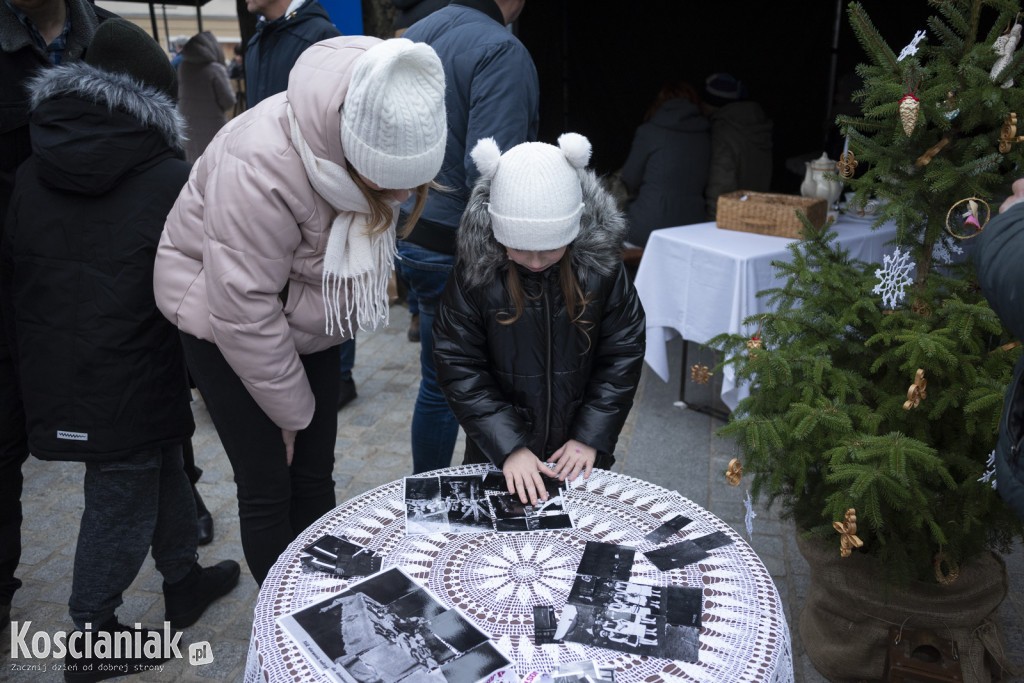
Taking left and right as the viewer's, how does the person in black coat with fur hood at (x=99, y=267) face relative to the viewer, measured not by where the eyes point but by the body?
facing away from the viewer and to the right of the viewer

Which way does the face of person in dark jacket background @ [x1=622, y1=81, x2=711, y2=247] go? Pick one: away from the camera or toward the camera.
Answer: away from the camera

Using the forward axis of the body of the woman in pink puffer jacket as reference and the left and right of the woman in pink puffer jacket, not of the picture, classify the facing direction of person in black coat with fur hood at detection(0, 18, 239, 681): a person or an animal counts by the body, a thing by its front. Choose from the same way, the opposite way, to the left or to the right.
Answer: to the left

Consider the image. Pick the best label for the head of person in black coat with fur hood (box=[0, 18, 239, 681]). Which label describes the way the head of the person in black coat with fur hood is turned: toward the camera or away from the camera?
away from the camera

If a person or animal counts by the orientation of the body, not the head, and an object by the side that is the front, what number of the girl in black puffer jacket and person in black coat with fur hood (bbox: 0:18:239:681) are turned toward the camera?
1

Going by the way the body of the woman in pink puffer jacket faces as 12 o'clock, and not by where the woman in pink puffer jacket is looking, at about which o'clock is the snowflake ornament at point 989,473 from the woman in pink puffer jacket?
The snowflake ornament is roughly at 11 o'clock from the woman in pink puffer jacket.

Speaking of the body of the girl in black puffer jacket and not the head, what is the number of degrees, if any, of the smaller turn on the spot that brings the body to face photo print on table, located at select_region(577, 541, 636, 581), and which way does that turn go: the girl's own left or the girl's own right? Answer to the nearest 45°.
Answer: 0° — they already face it

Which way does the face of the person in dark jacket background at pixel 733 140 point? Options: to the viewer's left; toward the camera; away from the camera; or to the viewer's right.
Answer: away from the camera

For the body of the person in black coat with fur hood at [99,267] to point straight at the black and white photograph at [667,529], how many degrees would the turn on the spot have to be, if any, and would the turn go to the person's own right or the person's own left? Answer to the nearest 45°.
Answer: approximately 90° to the person's own right

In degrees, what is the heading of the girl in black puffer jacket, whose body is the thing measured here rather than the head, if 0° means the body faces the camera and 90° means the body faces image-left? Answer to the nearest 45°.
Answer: approximately 0°
